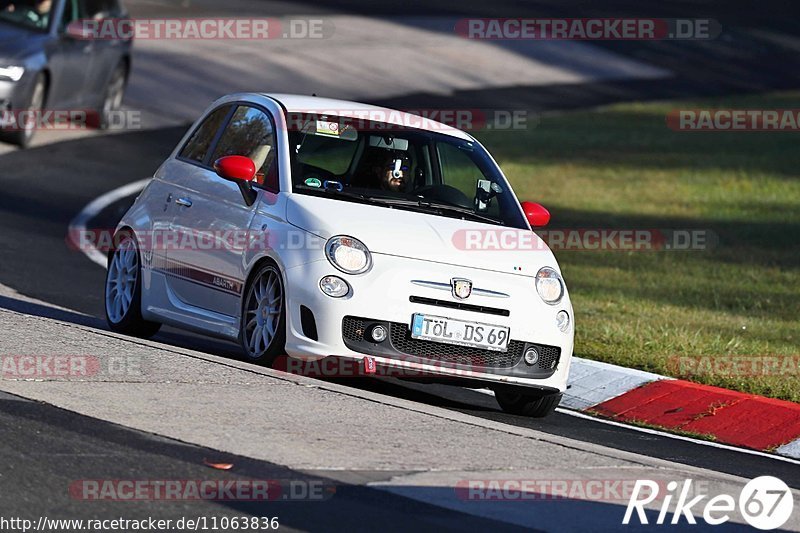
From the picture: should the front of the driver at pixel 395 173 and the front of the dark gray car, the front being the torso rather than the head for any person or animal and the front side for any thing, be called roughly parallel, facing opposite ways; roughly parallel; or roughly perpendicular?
roughly perpendicular

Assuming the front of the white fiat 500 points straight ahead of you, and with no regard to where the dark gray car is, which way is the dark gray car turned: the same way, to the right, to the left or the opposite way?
to the right

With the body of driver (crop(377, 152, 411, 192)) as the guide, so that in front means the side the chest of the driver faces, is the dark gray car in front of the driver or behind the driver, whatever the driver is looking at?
behind

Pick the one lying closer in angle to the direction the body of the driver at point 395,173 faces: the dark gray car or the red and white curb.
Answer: the red and white curb

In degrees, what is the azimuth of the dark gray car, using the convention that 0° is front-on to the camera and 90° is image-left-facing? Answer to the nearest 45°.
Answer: approximately 45°

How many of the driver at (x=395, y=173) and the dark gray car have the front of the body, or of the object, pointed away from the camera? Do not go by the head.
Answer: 0

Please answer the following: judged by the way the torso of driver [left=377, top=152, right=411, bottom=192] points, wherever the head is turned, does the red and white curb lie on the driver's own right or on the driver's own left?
on the driver's own left

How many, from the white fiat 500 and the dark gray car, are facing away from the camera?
0

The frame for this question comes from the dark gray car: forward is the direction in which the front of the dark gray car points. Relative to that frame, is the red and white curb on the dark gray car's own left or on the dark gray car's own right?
on the dark gray car's own left

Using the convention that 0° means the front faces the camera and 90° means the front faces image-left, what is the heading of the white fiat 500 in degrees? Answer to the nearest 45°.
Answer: approximately 315°

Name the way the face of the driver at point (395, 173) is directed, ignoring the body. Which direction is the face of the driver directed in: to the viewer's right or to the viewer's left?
to the viewer's right

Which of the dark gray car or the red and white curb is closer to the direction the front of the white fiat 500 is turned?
the red and white curb
